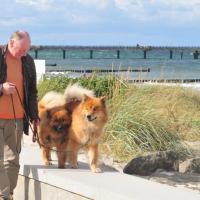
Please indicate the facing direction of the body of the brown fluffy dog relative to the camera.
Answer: toward the camera

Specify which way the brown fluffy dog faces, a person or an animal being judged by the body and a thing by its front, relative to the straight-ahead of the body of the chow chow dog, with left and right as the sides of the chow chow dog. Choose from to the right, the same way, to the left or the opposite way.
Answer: the same way

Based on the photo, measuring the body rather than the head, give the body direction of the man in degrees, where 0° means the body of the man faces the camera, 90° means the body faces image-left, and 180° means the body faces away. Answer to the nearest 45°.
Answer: approximately 0°

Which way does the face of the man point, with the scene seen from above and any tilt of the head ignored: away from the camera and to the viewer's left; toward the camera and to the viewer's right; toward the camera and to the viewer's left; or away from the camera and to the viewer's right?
toward the camera and to the viewer's right

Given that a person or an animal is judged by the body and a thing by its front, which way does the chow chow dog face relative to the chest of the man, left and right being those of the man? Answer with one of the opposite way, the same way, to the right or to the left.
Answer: the same way

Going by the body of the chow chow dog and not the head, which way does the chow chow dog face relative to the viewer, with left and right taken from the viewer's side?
facing the viewer

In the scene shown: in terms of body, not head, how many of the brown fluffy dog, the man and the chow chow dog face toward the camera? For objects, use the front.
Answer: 3

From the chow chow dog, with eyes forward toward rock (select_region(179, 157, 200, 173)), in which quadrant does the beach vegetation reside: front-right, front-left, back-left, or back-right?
front-left
